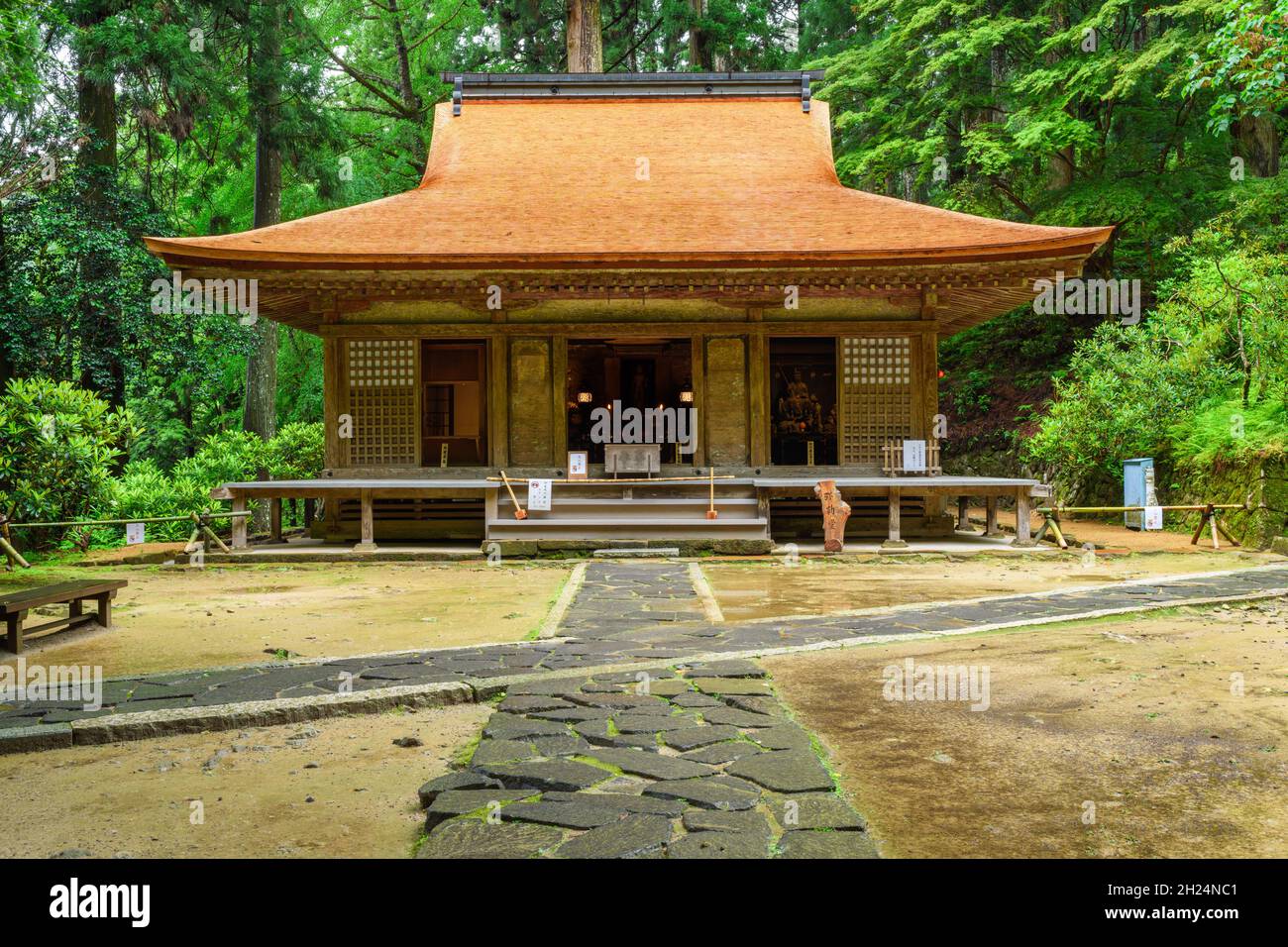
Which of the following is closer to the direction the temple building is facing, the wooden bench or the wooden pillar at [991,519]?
the wooden bench

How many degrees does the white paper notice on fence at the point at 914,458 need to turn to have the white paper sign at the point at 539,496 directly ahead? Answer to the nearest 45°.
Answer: approximately 45° to its right

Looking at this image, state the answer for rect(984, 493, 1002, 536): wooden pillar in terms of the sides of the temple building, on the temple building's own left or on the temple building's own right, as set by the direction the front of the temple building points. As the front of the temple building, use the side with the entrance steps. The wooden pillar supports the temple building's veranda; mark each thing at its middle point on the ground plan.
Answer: on the temple building's own left

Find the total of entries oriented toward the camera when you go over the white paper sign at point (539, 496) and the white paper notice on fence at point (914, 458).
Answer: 2

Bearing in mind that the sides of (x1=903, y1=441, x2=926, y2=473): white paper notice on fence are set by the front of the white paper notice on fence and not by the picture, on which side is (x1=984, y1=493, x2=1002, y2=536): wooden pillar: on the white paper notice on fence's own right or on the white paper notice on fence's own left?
on the white paper notice on fence's own left

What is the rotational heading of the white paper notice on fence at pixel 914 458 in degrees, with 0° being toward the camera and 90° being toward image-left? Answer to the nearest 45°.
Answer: approximately 0°

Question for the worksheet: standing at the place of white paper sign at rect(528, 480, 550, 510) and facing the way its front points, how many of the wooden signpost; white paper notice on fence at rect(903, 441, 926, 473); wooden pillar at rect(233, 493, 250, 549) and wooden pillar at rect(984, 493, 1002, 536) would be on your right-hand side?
1

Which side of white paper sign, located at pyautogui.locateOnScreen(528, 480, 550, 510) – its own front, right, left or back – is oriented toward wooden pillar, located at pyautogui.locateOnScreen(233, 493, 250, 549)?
right
